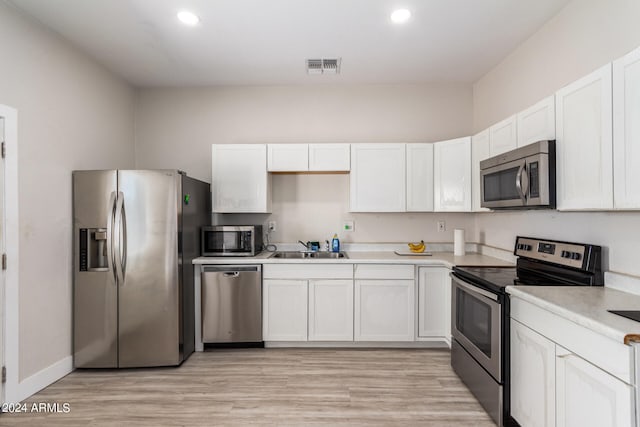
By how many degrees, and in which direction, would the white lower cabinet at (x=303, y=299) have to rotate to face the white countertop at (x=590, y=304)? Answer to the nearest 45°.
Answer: approximately 45° to its left

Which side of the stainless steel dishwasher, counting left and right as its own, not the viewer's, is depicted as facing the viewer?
front

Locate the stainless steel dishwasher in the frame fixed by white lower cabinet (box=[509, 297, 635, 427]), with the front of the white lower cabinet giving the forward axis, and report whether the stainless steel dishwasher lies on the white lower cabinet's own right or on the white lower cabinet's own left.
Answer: on the white lower cabinet's own right

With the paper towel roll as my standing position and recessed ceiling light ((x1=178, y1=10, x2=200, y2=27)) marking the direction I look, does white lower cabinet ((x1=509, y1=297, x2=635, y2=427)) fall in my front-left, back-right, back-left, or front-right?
front-left

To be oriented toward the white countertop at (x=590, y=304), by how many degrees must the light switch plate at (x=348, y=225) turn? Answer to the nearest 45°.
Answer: approximately 45° to its left

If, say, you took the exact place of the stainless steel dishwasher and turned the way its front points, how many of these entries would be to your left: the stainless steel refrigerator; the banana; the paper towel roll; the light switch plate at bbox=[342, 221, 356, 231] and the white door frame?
3

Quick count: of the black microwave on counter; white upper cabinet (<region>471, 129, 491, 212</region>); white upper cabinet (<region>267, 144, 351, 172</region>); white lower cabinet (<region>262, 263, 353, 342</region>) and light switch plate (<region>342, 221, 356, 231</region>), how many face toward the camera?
4

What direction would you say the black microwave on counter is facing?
toward the camera

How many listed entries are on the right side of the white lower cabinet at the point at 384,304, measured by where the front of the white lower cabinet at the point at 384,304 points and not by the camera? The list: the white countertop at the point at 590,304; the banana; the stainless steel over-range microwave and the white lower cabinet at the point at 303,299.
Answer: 1

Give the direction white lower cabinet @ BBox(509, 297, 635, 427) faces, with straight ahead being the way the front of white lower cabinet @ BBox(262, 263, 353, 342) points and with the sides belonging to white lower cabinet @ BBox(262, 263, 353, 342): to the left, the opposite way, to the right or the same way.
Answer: to the right

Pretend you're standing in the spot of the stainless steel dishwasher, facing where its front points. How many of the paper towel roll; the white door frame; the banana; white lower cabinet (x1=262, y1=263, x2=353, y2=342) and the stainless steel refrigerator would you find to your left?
3

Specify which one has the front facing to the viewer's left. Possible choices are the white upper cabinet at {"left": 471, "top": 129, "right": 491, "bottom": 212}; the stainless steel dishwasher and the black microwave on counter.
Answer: the white upper cabinet

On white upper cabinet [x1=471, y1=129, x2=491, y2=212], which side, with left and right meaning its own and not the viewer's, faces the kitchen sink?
front

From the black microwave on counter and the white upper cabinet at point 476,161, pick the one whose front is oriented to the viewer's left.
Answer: the white upper cabinet

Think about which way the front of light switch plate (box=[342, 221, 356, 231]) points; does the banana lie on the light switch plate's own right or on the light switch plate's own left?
on the light switch plate's own left

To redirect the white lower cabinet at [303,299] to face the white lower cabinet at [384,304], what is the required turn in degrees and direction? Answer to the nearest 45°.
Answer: approximately 90° to its left

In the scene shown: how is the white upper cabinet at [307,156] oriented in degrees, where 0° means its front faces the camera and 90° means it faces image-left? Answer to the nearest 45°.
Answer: approximately 0°

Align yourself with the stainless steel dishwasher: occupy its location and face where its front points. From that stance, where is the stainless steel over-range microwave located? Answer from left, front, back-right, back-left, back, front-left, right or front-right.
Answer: front-left

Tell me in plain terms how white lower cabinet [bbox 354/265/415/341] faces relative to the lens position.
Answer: facing the viewer
